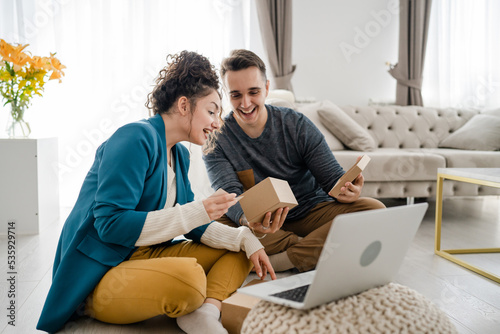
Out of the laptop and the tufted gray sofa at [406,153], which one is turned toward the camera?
the tufted gray sofa

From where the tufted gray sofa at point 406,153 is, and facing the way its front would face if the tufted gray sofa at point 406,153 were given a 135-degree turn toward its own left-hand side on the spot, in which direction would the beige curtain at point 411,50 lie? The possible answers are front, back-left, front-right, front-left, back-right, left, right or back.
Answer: front-left

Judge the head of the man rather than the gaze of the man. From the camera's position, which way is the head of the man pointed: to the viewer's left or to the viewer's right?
to the viewer's left

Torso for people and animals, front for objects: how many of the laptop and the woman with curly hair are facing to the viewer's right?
1

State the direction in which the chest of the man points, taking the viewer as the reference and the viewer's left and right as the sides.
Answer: facing the viewer

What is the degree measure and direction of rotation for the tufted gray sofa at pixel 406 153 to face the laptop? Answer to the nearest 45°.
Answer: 0° — it already faces it

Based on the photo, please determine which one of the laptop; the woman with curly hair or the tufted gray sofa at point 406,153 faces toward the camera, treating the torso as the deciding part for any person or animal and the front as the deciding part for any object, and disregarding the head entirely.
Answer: the tufted gray sofa

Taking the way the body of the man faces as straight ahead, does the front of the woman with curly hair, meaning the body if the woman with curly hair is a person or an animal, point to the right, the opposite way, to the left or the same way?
to the left

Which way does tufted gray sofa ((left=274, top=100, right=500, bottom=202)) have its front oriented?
toward the camera

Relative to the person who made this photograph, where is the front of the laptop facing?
facing away from the viewer and to the left of the viewer

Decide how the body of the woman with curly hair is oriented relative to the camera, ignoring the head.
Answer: to the viewer's right

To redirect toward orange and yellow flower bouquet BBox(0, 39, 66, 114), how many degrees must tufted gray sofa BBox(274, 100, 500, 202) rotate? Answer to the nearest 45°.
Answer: approximately 45° to its right
